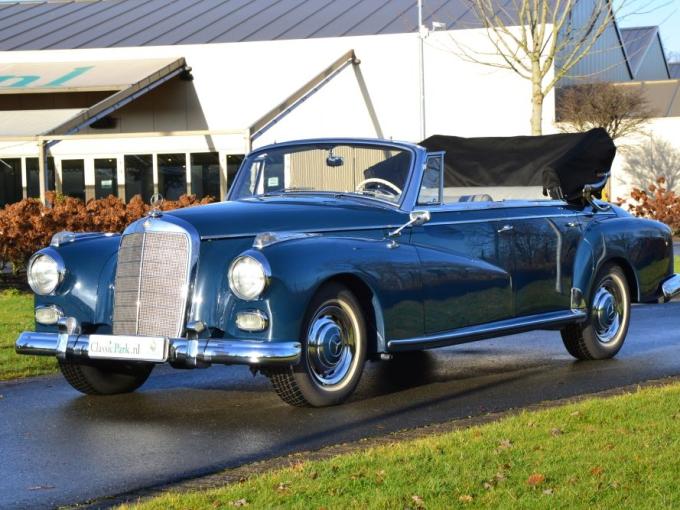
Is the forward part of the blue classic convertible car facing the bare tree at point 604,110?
no

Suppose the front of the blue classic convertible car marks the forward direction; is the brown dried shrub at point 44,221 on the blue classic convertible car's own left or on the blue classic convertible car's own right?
on the blue classic convertible car's own right

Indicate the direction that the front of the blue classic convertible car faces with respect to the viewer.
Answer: facing the viewer and to the left of the viewer

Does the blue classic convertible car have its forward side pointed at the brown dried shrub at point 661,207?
no

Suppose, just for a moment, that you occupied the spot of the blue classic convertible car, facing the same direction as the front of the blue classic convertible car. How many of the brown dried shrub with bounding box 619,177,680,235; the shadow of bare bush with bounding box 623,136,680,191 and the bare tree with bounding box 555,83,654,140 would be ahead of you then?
0
